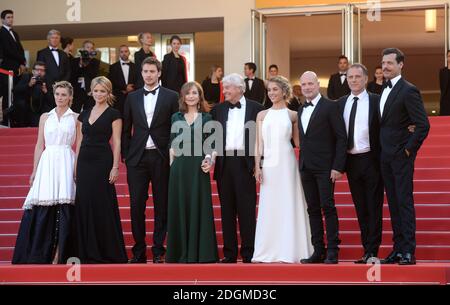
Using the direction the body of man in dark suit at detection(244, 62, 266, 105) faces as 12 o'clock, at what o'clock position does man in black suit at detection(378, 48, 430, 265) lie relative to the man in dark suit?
The man in black suit is roughly at 10 o'clock from the man in dark suit.

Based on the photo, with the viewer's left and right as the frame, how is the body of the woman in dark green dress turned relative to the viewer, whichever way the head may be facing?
facing the viewer

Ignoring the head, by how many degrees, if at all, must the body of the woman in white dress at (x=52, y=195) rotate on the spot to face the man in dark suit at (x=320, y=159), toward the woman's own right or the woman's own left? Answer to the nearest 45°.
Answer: approximately 45° to the woman's own left

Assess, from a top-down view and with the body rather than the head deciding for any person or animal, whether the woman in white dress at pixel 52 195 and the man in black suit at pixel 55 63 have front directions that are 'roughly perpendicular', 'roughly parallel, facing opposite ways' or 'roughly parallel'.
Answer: roughly parallel

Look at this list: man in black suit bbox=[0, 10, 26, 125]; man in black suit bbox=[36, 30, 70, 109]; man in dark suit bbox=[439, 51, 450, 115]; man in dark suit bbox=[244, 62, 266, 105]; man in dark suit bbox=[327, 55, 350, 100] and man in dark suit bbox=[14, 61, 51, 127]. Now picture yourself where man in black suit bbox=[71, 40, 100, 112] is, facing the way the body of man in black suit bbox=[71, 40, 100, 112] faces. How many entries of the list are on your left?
3

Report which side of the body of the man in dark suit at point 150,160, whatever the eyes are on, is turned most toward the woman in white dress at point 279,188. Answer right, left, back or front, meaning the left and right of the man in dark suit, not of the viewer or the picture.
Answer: left

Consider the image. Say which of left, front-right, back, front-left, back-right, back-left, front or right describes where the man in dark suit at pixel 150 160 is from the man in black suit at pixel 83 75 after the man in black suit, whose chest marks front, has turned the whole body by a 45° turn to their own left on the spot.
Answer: front-right

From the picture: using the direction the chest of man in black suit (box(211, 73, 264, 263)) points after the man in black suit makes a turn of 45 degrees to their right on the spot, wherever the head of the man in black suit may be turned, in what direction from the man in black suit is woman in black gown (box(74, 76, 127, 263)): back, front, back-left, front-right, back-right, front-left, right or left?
front-right

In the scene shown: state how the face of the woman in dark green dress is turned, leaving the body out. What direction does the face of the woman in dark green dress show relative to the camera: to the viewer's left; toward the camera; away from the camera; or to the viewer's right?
toward the camera

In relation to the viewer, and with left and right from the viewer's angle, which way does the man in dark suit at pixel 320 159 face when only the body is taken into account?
facing the viewer and to the left of the viewer

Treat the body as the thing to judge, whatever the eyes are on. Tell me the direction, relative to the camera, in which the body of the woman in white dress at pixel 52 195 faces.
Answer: toward the camera

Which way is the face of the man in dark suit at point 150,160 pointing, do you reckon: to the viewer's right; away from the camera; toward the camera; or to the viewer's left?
toward the camera

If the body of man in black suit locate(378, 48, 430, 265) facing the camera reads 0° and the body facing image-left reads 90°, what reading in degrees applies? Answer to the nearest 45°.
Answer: approximately 45°
